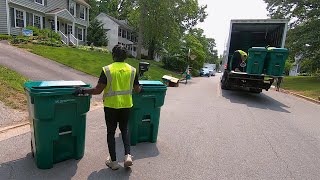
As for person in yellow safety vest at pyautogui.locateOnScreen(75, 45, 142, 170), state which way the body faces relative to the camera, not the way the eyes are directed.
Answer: away from the camera

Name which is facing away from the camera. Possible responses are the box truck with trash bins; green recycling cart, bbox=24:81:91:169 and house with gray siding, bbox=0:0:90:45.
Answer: the box truck with trash bins

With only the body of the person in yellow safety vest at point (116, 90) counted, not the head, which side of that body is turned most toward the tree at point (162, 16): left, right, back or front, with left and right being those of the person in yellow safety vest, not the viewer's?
front

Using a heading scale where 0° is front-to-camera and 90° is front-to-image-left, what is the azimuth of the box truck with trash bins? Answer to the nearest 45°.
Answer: approximately 180°

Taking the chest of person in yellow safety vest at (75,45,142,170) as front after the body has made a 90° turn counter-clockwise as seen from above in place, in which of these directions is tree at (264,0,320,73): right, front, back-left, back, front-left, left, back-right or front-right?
back-right

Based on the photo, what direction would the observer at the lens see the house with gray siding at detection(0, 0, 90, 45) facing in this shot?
facing the viewer and to the right of the viewer

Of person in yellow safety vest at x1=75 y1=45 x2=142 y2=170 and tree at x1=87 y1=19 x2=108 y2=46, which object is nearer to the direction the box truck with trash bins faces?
the tree

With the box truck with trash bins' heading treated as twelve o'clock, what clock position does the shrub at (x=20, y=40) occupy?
The shrub is roughly at 9 o'clock from the box truck with trash bins.

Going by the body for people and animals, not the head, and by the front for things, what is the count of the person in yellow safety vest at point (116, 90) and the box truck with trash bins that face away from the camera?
2

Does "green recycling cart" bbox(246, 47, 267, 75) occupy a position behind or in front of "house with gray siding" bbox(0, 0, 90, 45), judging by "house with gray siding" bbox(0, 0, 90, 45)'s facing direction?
in front
